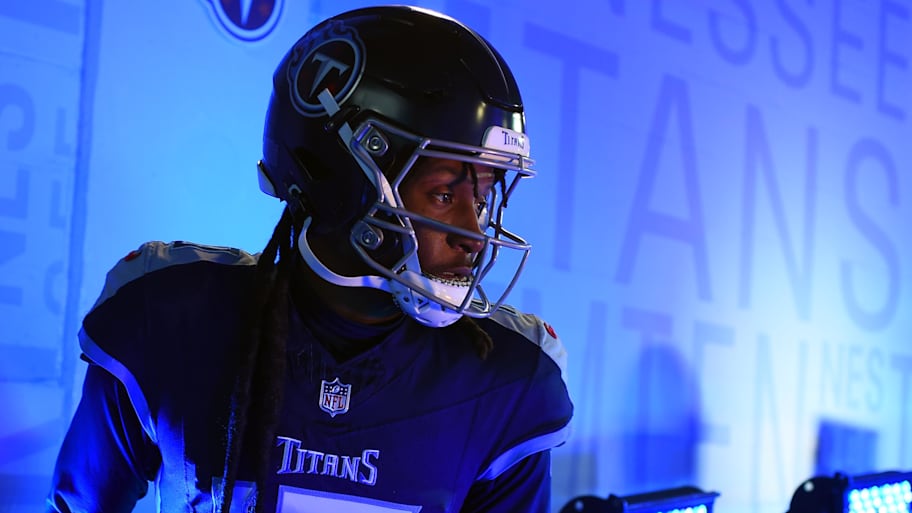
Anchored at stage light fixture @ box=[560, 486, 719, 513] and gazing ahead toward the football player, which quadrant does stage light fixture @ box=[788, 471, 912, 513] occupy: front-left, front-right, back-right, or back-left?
back-left

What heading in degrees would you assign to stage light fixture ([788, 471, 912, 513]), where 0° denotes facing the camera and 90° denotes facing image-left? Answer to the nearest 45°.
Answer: approximately 315°

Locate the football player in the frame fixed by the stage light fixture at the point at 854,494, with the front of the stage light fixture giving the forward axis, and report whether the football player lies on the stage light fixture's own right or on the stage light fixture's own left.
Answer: on the stage light fixture's own right

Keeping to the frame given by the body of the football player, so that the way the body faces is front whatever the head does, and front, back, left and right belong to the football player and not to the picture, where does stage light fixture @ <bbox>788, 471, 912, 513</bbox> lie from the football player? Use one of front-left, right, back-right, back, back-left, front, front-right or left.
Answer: back-left

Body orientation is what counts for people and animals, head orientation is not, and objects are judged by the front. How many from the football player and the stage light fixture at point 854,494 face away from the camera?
0

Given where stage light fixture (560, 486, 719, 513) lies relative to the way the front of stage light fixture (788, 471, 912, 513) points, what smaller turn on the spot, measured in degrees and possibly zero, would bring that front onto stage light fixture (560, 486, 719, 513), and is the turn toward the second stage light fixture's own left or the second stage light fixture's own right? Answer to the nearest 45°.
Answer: approximately 90° to the second stage light fixture's own right

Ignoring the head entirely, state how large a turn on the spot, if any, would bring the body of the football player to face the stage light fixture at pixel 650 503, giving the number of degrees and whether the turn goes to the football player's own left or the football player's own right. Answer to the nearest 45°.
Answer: approximately 135° to the football player's own left
